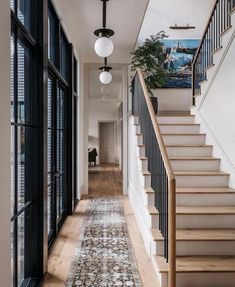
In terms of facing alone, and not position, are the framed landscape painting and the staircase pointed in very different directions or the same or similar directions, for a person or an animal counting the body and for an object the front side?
same or similar directions

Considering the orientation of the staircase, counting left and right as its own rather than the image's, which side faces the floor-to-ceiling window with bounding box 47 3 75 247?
right

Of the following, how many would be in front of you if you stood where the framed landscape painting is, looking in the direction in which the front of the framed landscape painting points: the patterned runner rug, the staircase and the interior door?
2

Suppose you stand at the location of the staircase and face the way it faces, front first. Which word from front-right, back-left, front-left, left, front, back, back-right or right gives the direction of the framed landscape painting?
back

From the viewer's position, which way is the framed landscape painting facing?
facing the viewer

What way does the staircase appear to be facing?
toward the camera

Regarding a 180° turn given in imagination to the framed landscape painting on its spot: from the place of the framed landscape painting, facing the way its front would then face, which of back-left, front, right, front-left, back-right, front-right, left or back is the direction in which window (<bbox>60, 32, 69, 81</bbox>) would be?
back-left

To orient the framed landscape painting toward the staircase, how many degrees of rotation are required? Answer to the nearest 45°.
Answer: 0° — it already faces it

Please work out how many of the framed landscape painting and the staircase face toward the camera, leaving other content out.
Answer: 2

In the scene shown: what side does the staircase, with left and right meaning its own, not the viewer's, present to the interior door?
back

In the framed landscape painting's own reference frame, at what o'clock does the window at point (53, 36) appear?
The window is roughly at 1 o'clock from the framed landscape painting.
